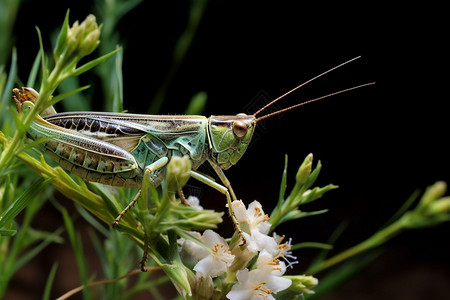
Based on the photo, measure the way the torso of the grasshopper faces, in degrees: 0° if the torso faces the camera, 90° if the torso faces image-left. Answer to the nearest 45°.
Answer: approximately 270°
